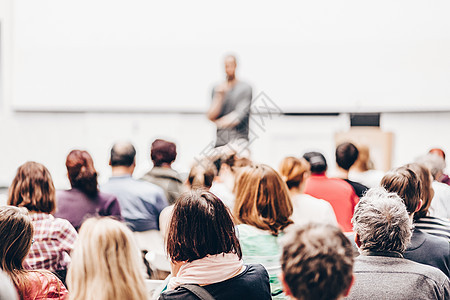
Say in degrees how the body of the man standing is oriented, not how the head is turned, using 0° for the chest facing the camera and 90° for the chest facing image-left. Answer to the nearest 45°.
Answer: approximately 0°

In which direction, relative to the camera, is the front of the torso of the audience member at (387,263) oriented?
away from the camera

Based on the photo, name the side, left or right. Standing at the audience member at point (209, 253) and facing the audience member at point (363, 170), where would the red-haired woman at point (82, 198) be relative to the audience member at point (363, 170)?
left

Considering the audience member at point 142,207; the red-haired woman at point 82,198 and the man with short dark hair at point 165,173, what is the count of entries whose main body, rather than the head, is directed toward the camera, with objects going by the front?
0

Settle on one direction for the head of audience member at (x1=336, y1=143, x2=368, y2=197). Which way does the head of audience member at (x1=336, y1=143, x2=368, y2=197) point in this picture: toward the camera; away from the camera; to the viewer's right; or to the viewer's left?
away from the camera

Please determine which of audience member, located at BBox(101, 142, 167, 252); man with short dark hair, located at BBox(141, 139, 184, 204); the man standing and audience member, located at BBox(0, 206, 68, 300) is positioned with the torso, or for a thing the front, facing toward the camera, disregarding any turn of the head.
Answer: the man standing

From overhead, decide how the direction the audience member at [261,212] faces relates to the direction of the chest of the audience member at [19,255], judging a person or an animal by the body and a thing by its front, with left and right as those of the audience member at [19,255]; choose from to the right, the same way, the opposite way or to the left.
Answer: the same way

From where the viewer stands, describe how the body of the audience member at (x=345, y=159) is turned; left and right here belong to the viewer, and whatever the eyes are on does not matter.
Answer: facing away from the viewer and to the left of the viewer

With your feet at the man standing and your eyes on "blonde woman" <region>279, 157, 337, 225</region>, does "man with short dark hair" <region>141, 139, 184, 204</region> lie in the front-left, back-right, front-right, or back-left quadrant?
front-right

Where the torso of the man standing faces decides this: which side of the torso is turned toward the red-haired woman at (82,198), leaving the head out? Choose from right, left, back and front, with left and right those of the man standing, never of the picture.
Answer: front

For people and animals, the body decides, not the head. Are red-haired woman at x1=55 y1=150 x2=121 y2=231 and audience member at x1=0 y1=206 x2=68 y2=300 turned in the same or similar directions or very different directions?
same or similar directions

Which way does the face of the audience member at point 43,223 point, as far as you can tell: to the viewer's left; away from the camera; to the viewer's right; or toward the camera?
away from the camera

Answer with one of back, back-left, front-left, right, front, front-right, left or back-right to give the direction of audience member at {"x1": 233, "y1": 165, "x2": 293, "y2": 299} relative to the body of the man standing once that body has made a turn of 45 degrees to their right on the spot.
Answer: front-left

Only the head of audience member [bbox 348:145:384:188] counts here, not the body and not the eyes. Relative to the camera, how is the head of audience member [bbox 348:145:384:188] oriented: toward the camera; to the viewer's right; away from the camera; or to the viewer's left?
away from the camera

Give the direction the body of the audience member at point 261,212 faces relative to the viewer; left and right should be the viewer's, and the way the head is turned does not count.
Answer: facing away from the viewer

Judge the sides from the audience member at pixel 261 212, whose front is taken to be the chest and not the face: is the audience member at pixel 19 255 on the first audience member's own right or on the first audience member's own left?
on the first audience member's own left

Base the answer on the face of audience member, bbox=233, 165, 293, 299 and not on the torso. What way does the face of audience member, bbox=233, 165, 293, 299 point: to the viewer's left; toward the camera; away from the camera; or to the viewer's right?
away from the camera

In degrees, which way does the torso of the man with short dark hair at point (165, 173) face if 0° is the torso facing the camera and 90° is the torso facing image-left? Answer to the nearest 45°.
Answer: approximately 180°

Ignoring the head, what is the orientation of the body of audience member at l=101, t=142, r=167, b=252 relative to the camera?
away from the camera

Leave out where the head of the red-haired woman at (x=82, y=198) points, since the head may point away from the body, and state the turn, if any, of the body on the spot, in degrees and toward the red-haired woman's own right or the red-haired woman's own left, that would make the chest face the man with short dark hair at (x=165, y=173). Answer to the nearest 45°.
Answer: approximately 45° to the red-haired woman's own right

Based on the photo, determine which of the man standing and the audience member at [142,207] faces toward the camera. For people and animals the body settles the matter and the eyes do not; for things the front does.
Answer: the man standing
